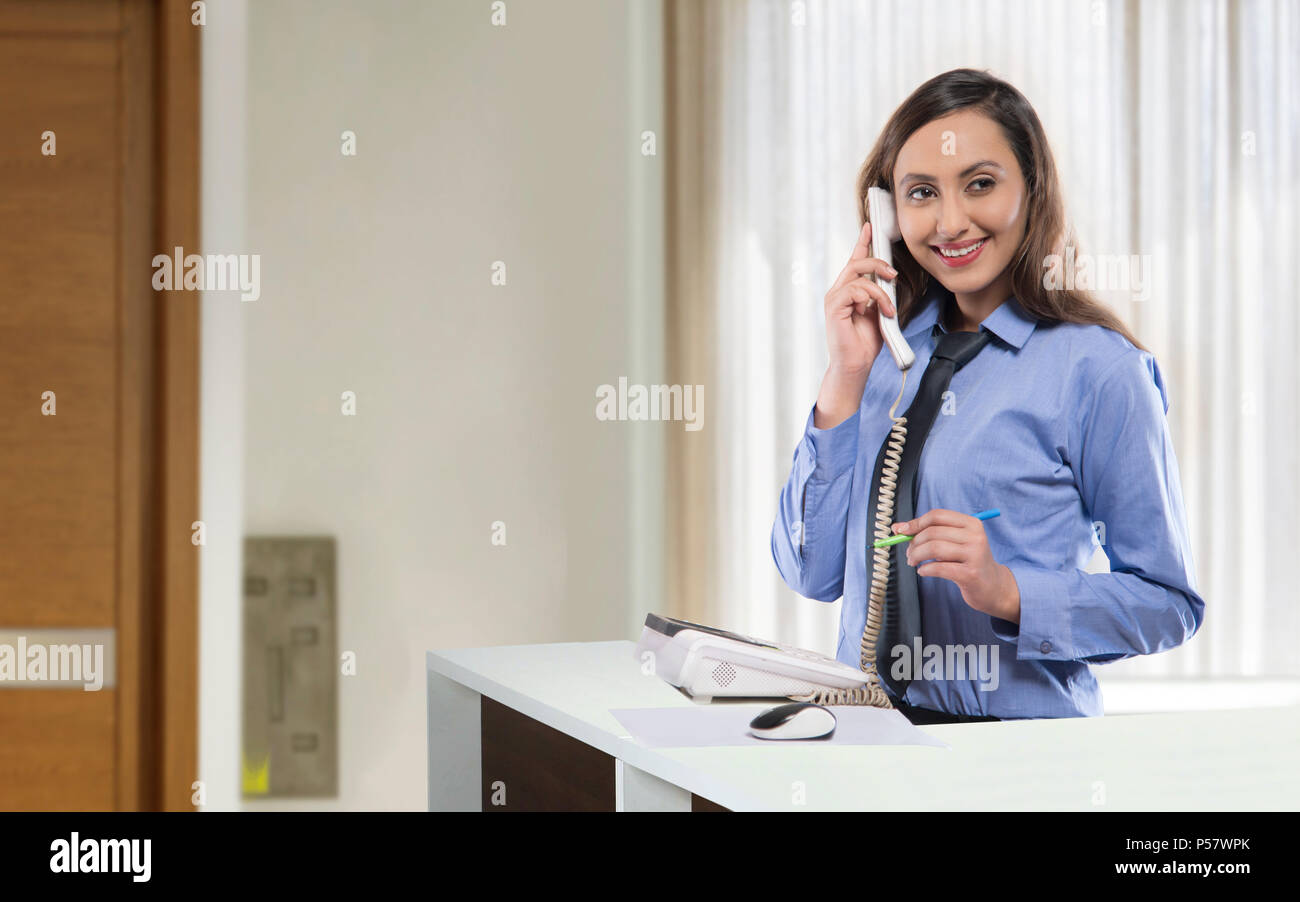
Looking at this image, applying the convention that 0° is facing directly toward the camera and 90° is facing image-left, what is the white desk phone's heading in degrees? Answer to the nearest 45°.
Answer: approximately 270°

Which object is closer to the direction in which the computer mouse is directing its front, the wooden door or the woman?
the wooden door

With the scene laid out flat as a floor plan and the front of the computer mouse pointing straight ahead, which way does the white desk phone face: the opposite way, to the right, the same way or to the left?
the opposite way

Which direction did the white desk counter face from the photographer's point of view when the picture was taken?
facing the viewer and to the left of the viewer

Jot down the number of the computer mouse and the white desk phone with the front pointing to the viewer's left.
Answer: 1

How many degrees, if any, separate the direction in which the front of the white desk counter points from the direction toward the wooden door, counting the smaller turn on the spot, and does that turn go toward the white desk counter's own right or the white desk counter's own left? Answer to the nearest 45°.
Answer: approximately 90° to the white desk counter's own right

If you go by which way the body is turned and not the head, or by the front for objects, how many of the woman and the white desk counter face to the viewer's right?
0

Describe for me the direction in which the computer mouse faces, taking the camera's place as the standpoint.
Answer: facing to the left of the viewer

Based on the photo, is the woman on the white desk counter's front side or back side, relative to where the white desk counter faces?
on the back side
